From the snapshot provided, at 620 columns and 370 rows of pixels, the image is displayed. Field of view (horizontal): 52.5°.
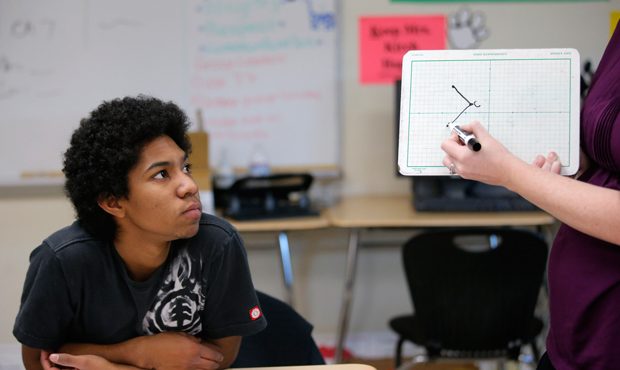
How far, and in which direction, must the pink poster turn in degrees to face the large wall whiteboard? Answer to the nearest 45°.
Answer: approximately 90° to its right

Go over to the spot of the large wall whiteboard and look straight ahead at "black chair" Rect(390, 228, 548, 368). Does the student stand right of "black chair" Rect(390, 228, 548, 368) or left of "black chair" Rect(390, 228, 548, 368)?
right

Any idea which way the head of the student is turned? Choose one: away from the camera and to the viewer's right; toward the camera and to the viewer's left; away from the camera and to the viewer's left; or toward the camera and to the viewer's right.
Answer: toward the camera and to the viewer's right

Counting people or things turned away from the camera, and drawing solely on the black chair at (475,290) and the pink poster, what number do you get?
1

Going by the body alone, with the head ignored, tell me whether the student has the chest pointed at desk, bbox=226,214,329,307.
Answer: no

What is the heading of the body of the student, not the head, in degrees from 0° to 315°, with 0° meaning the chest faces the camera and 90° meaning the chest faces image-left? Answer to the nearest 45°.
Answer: approximately 315°

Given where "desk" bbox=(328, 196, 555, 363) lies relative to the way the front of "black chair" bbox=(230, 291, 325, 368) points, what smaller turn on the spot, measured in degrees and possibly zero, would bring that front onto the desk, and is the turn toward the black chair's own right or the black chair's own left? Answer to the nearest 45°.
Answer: approximately 180°

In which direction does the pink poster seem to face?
toward the camera

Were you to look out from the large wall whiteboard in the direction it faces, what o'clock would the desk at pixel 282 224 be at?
The desk is roughly at 11 o'clock from the large wall whiteboard.

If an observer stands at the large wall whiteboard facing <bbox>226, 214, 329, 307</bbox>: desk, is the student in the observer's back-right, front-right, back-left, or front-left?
front-right

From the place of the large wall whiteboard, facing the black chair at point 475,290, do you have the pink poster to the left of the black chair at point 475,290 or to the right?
left

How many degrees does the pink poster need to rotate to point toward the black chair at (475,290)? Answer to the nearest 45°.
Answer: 0° — it already faces it

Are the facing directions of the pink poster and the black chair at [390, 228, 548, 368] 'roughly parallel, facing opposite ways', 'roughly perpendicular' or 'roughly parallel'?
roughly parallel, facing opposite ways

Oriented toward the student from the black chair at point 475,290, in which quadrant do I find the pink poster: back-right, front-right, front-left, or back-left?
back-right

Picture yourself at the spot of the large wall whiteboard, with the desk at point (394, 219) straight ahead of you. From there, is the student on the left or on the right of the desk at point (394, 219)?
right

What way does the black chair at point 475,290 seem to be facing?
away from the camera

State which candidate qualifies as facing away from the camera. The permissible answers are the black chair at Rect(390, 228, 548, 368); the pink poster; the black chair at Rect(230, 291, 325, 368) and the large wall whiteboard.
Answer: the black chair at Rect(390, 228, 548, 368)

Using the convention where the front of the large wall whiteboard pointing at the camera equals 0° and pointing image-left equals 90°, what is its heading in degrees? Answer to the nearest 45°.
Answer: approximately 0°

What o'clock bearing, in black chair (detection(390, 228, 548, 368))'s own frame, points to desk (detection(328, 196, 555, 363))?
The desk is roughly at 11 o'clock from the black chair.

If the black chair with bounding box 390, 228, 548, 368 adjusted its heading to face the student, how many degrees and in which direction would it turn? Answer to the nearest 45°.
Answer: approximately 135° to its left

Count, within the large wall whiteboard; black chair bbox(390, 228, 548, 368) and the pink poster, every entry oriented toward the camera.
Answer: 2
